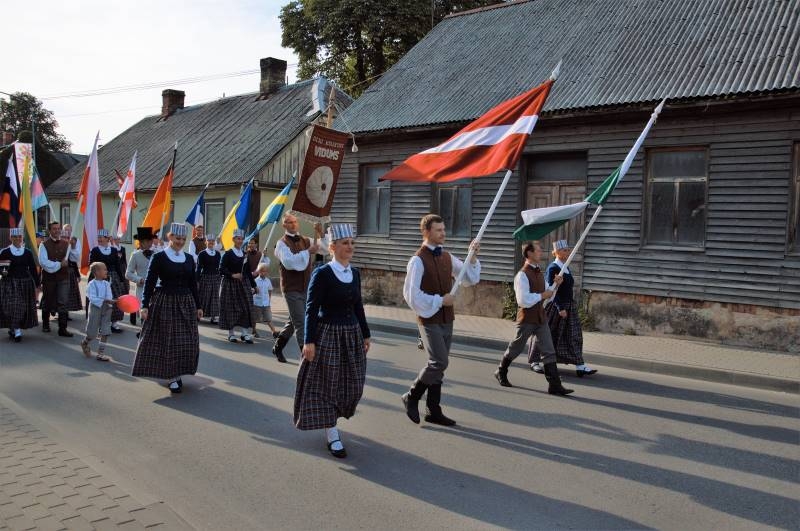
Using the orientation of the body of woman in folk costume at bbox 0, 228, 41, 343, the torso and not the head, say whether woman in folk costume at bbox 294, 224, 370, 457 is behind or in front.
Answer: in front

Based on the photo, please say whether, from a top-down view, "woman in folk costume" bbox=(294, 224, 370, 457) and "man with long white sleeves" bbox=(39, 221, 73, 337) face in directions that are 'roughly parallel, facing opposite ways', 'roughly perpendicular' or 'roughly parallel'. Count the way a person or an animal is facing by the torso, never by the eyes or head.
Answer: roughly parallel

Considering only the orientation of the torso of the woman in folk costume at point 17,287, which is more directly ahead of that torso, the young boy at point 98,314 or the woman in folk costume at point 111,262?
the young boy

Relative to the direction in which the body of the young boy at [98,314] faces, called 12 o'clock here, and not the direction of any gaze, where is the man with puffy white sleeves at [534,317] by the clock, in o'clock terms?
The man with puffy white sleeves is roughly at 12 o'clock from the young boy.

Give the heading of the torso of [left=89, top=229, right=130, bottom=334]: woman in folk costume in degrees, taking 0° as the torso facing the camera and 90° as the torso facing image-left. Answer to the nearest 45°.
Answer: approximately 315°

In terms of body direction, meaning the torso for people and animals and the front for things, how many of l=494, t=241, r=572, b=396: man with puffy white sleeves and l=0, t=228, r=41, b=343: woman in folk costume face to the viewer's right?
1

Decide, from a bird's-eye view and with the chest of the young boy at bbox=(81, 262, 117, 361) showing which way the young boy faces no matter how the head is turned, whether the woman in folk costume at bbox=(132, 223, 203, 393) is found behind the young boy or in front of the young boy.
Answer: in front

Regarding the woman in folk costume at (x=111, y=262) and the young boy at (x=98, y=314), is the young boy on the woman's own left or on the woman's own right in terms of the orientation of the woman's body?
on the woman's own right

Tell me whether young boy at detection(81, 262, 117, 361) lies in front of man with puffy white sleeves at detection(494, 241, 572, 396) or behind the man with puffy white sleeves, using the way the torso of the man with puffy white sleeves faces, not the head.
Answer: behind

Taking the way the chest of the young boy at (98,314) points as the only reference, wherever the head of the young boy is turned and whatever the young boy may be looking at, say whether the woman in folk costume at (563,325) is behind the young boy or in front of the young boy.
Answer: in front

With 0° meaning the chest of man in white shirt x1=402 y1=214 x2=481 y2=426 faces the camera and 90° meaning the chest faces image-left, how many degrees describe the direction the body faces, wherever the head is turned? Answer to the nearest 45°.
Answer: approximately 315°

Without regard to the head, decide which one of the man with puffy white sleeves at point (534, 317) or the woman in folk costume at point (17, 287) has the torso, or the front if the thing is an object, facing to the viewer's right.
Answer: the man with puffy white sleeves

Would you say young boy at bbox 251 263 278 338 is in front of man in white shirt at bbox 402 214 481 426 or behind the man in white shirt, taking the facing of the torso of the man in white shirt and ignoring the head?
behind

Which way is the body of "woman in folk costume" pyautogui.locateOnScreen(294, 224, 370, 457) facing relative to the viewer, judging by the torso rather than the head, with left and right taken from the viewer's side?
facing the viewer and to the right of the viewer

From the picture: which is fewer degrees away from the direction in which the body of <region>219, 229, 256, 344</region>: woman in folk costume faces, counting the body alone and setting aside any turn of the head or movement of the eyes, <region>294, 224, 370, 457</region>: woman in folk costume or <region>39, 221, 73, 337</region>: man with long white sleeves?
the woman in folk costume

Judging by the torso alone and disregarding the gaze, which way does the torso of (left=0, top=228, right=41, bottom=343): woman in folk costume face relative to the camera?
toward the camera

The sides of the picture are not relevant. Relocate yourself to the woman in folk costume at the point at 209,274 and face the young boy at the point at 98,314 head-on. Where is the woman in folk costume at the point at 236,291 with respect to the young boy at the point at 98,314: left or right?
left

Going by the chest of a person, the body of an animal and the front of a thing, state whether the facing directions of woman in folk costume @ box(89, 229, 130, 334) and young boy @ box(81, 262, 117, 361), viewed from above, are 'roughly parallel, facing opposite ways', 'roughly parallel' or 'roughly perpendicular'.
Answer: roughly parallel
